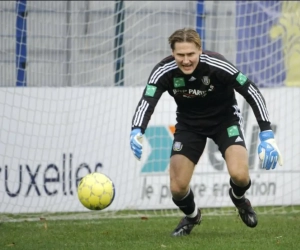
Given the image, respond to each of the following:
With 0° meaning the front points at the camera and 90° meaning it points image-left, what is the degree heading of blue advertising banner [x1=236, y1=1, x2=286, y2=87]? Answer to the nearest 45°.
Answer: approximately 0°

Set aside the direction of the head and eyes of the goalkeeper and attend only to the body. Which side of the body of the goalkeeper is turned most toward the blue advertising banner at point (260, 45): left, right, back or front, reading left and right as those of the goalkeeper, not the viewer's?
back

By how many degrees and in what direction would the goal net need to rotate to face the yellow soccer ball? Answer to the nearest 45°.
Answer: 0° — it already faces it

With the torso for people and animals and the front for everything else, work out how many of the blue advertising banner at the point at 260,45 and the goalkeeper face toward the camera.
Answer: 2
